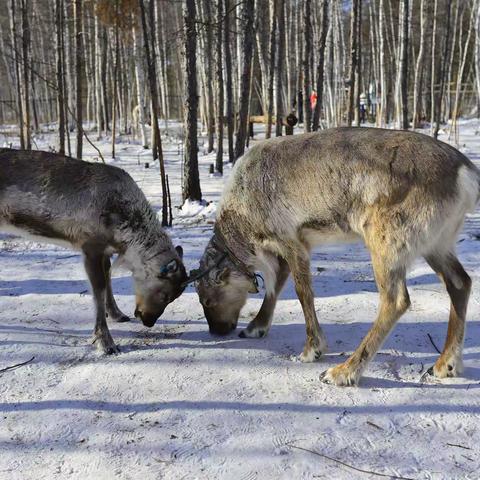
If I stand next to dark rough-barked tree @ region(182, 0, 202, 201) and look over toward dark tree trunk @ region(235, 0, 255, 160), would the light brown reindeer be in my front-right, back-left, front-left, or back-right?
back-right

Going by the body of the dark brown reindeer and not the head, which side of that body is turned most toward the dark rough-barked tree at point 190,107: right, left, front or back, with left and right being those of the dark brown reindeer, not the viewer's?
left

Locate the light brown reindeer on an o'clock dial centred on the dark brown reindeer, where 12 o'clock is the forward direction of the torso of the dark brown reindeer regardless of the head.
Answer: The light brown reindeer is roughly at 1 o'clock from the dark brown reindeer.

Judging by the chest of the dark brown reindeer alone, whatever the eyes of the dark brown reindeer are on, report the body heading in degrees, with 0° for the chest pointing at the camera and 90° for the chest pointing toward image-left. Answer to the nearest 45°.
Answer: approximately 270°

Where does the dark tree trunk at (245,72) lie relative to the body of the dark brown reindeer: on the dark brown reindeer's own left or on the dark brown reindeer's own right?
on the dark brown reindeer's own left
